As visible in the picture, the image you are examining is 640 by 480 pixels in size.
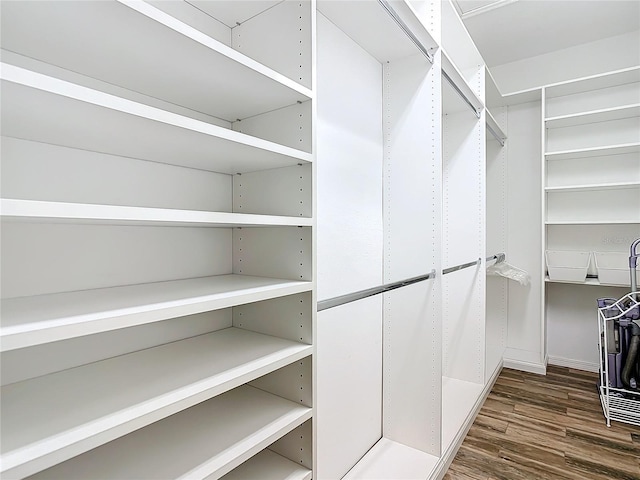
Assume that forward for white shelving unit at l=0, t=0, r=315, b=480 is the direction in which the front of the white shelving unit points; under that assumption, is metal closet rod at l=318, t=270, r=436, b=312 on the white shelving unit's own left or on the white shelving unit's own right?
on the white shelving unit's own left

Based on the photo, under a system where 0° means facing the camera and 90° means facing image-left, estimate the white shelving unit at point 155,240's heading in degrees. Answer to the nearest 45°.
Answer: approximately 315°

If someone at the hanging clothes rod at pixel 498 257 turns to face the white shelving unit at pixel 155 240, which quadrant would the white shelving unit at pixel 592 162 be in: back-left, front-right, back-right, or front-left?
back-left

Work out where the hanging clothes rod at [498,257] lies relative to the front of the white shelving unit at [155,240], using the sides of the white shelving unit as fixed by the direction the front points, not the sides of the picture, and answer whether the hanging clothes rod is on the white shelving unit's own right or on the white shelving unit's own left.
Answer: on the white shelving unit's own left

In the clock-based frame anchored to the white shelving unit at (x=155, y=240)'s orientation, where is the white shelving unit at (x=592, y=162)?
the white shelving unit at (x=592, y=162) is roughly at 10 o'clock from the white shelving unit at (x=155, y=240).
